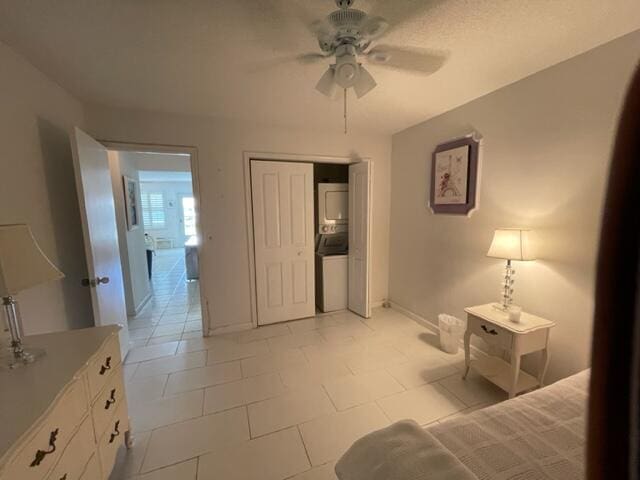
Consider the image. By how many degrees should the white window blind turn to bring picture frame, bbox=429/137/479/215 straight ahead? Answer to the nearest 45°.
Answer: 0° — it already faces it

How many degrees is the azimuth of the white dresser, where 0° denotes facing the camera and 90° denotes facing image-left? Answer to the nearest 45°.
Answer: approximately 270°

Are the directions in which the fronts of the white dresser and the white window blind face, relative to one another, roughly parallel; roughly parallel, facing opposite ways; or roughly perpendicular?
roughly perpendicular

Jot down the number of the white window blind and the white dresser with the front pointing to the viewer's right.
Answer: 1

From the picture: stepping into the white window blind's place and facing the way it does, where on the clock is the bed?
The bed is roughly at 12 o'clock from the white window blind.

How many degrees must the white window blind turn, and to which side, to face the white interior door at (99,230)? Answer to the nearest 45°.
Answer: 0° — it already faces it

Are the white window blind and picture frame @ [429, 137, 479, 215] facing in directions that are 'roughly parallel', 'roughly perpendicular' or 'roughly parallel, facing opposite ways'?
roughly perpendicular

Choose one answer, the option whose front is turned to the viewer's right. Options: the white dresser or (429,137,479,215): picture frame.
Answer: the white dresser
